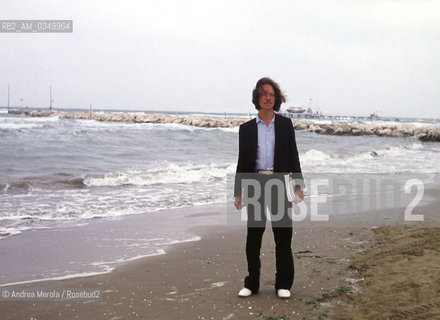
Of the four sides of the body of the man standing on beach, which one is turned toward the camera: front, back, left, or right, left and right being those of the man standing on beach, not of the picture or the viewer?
front
